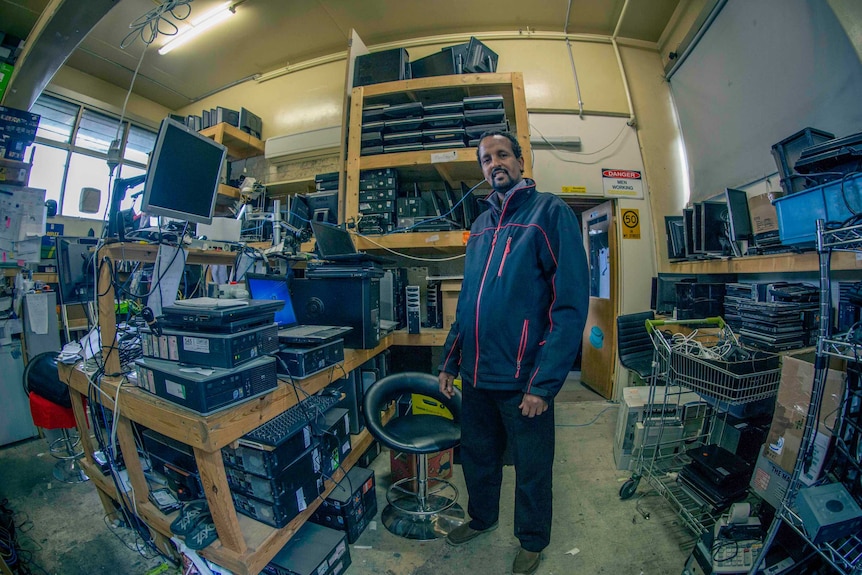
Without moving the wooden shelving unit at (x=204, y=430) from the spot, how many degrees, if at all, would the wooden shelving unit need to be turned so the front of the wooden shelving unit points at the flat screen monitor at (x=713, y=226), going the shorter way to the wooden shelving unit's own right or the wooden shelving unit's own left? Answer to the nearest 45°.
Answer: approximately 45° to the wooden shelving unit's own left

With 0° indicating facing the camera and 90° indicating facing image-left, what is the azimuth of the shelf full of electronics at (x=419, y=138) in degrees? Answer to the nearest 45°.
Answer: approximately 0°

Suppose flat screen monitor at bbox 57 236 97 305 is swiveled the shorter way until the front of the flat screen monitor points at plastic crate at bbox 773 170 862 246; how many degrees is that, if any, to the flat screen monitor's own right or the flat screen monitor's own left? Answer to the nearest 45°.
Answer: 0° — it already faces it

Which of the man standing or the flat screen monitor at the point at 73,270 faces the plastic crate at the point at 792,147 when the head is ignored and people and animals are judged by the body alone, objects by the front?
the flat screen monitor

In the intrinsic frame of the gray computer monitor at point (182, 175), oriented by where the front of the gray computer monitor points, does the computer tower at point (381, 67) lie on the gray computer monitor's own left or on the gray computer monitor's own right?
on the gray computer monitor's own left

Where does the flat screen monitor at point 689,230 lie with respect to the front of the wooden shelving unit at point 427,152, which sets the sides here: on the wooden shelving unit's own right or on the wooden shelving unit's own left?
on the wooden shelving unit's own left

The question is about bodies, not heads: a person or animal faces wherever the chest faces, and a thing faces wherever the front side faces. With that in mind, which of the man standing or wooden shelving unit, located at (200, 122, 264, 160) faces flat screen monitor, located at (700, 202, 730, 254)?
the wooden shelving unit

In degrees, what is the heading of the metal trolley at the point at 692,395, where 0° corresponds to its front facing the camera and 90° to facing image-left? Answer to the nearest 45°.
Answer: approximately 315°

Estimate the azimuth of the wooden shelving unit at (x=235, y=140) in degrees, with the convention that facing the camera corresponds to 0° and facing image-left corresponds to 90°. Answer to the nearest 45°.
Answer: approximately 315°

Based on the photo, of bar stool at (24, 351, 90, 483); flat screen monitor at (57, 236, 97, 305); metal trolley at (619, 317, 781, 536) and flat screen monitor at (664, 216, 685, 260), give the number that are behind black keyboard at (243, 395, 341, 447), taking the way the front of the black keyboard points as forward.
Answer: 2
